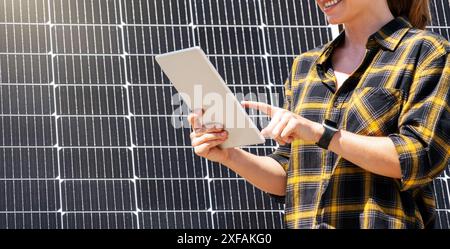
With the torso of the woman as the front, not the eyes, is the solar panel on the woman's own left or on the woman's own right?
on the woman's own right

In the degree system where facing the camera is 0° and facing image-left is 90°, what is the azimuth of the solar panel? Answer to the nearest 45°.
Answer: approximately 0°

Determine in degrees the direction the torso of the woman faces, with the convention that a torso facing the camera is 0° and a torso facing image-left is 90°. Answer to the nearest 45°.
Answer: approximately 45°
